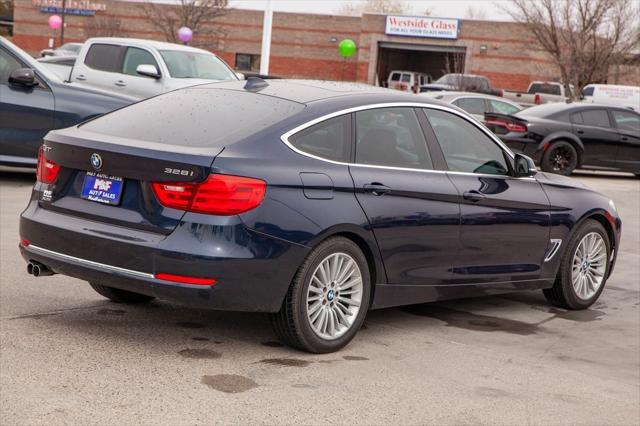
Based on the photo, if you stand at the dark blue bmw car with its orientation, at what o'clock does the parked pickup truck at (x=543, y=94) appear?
The parked pickup truck is roughly at 11 o'clock from the dark blue bmw car.

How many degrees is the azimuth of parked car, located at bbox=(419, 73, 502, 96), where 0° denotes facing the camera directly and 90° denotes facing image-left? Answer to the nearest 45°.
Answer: approximately 90°

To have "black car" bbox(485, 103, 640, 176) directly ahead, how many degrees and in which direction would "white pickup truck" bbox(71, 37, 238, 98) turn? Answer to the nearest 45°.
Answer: approximately 45° to its left

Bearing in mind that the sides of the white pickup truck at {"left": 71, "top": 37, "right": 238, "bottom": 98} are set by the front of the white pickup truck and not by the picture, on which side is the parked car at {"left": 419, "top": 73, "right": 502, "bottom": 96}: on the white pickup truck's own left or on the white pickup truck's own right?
on the white pickup truck's own left

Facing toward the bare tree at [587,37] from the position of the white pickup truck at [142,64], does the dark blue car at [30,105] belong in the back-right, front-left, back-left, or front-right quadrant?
back-right

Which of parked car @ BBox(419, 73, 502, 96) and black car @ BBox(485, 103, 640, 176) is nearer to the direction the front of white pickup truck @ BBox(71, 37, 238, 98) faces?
the black car

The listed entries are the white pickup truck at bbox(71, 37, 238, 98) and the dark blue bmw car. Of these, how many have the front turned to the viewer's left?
0

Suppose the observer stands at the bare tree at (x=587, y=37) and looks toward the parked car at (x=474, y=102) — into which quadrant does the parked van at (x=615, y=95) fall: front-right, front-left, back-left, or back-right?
front-left

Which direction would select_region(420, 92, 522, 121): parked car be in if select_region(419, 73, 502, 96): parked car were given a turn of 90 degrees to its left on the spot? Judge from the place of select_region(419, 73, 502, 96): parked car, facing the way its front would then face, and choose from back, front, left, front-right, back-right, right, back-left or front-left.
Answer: front

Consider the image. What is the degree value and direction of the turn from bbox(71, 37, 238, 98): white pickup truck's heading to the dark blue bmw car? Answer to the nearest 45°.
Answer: approximately 45° to its right

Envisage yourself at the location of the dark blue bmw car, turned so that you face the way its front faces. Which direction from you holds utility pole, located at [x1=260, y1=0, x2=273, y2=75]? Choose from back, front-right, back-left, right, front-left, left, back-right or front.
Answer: front-left

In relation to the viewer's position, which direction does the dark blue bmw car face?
facing away from the viewer and to the right of the viewer

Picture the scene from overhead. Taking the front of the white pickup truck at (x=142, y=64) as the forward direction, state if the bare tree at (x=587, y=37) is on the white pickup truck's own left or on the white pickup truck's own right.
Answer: on the white pickup truck's own left

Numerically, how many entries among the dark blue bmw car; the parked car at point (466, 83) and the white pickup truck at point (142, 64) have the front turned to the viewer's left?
1
